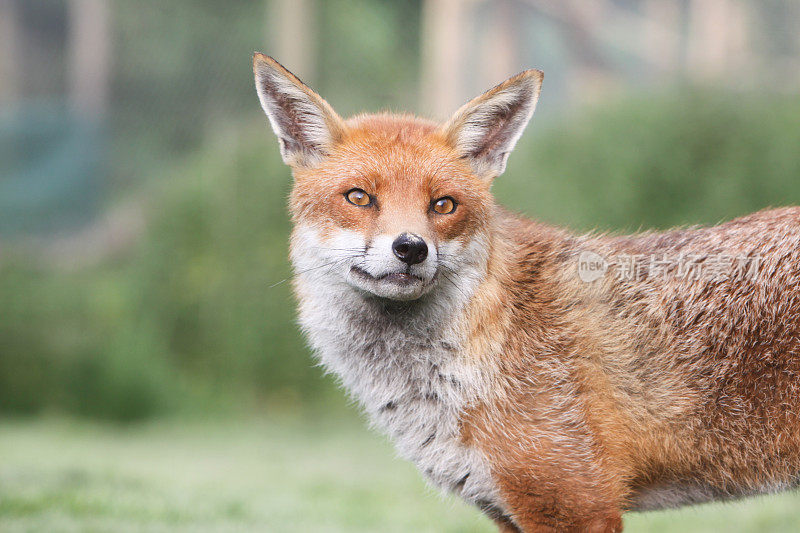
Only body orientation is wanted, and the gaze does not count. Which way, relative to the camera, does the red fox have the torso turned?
to the viewer's left
